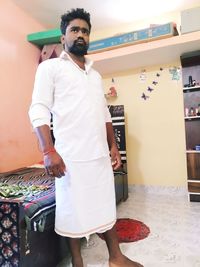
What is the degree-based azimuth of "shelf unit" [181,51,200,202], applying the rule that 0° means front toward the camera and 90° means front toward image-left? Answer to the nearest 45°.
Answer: approximately 45°

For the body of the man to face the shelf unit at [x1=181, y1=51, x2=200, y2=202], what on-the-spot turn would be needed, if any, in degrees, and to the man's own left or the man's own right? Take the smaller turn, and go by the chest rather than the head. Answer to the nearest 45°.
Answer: approximately 90° to the man's own left

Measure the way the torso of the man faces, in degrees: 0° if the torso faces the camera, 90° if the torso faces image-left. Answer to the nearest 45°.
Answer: approximately 315°

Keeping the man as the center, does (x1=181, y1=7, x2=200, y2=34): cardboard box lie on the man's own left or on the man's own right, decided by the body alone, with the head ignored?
on the man's own left

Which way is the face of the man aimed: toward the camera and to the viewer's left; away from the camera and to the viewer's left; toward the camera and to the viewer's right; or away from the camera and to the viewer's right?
toward the camera and to the viewer's right

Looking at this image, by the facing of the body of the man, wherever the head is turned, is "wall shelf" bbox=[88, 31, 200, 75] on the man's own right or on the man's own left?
on the man's own left
